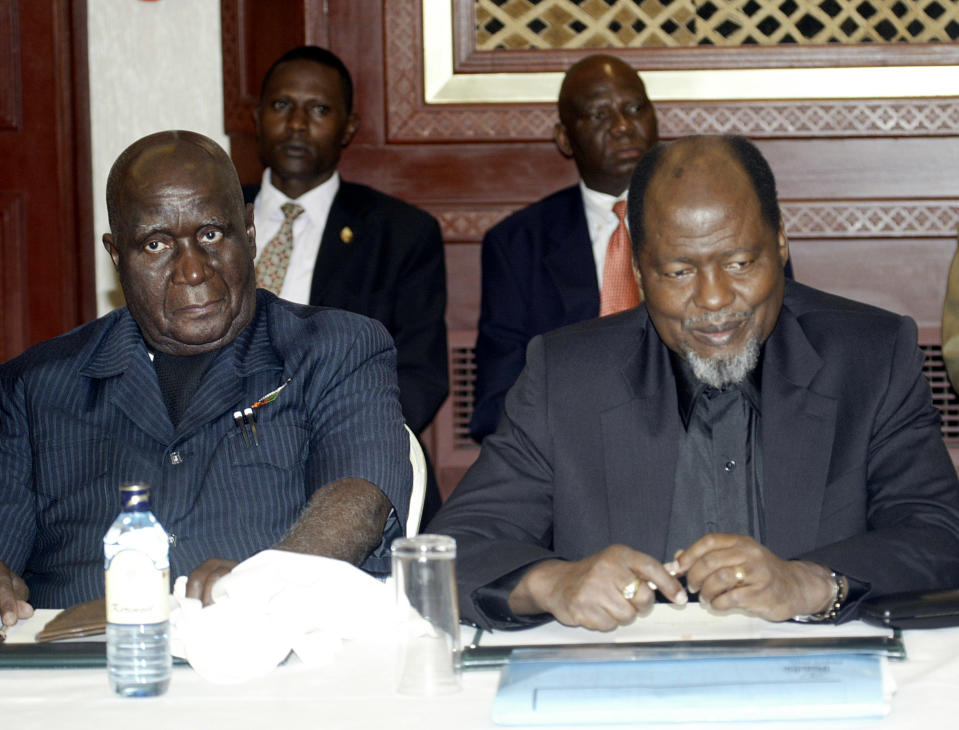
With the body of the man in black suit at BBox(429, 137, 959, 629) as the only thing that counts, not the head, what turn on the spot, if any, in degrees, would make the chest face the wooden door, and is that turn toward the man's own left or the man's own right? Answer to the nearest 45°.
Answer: approximately 135° to the man's own right

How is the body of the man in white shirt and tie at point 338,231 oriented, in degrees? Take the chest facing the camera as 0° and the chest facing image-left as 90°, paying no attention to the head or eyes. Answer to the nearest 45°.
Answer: approximately 45°

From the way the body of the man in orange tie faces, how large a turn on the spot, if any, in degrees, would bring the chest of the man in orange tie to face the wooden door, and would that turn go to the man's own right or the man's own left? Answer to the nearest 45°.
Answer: approximately 135° to the man's own right

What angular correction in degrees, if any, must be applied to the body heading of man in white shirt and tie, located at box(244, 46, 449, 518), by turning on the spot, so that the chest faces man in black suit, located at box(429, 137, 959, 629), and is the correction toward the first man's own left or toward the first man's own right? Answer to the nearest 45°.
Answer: approximately 45° to the first man's own left

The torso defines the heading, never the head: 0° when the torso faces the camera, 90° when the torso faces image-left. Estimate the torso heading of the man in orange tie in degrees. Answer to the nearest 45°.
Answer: approximately 315°

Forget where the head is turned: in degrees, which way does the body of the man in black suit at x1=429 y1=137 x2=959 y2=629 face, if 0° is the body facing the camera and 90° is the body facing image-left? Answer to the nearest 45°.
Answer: approximately 0°

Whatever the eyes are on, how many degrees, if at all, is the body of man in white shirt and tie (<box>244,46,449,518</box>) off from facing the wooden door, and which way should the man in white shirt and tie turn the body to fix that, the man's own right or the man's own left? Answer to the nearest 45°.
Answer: approximately 90° to the man's own right

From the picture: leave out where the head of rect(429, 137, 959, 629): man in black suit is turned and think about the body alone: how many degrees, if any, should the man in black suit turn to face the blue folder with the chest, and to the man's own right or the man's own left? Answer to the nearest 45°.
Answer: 0° — they already face it
